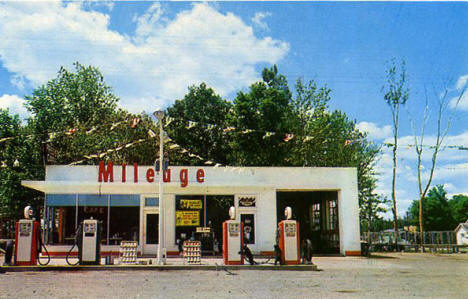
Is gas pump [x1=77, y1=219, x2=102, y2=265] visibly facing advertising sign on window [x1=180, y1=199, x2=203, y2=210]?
no

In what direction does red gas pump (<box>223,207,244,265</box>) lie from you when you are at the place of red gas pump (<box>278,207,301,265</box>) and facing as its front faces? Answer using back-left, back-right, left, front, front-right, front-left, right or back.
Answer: right

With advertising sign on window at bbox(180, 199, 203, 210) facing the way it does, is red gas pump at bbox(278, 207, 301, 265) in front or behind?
in front

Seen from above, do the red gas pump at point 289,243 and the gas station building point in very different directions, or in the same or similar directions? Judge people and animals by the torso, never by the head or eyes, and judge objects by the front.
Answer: same or similar directions

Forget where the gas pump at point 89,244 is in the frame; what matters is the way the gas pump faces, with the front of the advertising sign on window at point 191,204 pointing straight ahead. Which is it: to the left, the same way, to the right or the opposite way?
the same way

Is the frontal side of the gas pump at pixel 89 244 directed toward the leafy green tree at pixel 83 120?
no

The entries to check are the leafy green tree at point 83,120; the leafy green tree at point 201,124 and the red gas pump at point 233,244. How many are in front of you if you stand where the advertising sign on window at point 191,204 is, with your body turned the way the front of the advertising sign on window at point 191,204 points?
1

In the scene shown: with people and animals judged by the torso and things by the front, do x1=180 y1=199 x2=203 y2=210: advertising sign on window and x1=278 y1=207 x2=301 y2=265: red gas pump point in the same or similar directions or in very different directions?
same or similar directions

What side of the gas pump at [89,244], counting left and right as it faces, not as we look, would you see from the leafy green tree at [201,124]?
back

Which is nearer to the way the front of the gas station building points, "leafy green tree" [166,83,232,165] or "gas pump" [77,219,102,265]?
the gas pump

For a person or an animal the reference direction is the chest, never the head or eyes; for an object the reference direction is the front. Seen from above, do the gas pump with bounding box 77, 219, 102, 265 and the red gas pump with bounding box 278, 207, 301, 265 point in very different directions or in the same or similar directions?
same or similar directions

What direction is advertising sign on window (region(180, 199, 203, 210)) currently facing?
toward the camera

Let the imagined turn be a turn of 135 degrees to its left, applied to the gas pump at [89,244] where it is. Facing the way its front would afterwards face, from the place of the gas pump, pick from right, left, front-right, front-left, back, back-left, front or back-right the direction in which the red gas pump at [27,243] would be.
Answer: back-left

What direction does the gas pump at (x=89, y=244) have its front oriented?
toward the camera

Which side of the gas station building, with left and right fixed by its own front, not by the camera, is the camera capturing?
front

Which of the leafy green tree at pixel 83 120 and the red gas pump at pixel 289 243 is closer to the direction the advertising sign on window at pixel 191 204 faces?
the red gas pump

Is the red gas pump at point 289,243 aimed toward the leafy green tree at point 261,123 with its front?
no
